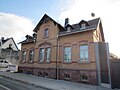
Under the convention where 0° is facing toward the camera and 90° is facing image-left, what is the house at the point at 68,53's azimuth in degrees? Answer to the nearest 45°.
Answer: approximately 45°

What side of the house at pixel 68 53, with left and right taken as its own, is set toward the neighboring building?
right
